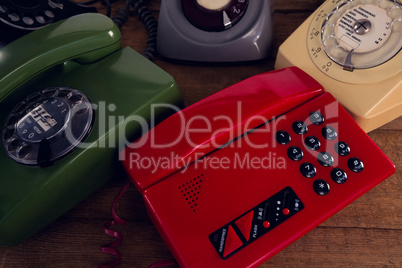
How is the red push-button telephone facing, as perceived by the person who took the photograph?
facing the viewer and to the right of the viewer
